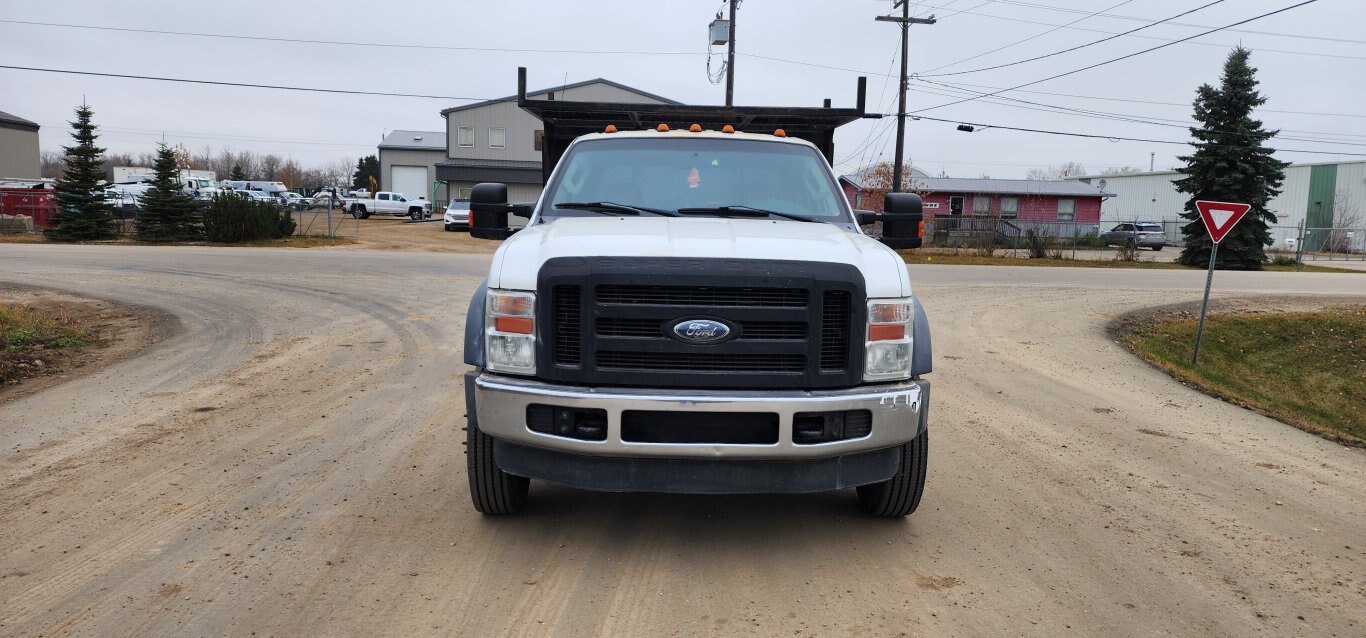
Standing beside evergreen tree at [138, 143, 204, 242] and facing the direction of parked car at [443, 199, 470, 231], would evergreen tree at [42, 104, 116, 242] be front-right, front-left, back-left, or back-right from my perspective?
back-left

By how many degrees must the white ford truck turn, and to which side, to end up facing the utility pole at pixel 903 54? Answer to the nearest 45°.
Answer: approximately 180°

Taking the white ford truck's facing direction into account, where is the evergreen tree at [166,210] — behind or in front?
behind

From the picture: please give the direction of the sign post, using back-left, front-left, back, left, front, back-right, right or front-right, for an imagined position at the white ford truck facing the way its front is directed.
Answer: back-left

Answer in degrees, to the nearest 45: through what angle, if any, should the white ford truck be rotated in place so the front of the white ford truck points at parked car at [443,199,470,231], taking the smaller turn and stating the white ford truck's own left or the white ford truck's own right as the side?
approximately 180°

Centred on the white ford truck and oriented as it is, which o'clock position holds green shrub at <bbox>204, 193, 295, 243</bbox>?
The green shrub is roughly at 5 o'clock from the white ford truck.

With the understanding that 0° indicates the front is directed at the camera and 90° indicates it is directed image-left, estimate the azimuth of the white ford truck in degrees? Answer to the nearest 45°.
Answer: approximately 0°

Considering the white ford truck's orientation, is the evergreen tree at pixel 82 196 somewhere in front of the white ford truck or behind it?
behind

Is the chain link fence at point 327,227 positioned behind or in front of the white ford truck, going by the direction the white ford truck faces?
behind
